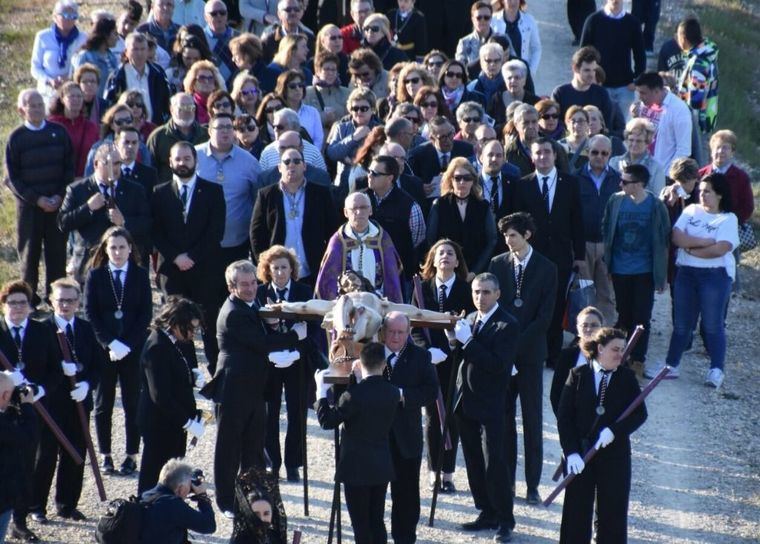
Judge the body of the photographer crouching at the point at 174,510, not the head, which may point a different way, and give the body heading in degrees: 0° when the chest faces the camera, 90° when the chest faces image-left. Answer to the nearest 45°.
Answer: approximately 225°

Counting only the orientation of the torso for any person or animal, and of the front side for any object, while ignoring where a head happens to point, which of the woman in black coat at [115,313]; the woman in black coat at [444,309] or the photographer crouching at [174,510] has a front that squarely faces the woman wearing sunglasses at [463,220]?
the photographer crouching

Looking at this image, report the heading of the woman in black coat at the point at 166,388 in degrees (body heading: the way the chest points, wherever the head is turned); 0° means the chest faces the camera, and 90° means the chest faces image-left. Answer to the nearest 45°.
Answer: approximately 270°

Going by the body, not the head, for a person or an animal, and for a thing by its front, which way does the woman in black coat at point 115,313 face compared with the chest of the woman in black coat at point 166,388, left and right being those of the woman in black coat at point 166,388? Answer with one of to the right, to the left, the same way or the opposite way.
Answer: to the right

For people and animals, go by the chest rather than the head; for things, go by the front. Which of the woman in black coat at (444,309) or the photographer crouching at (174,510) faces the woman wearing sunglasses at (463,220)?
the photographer crouching

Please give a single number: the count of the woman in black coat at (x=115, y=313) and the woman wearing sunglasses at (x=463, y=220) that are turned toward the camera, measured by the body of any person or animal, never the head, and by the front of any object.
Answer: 2

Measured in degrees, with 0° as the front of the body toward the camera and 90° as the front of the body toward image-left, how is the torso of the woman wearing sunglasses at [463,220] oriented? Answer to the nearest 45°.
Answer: approximately 0°

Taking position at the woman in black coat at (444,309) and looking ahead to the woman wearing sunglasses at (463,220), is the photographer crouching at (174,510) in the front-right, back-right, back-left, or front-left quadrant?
back-left
